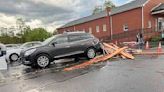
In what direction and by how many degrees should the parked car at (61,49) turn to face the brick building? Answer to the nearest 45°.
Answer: approximately 180°

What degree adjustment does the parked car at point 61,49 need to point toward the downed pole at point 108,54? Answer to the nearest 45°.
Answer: approximately 135° to its left

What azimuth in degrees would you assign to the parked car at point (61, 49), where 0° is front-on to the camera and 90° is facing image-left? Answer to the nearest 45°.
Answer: approximately 45°
